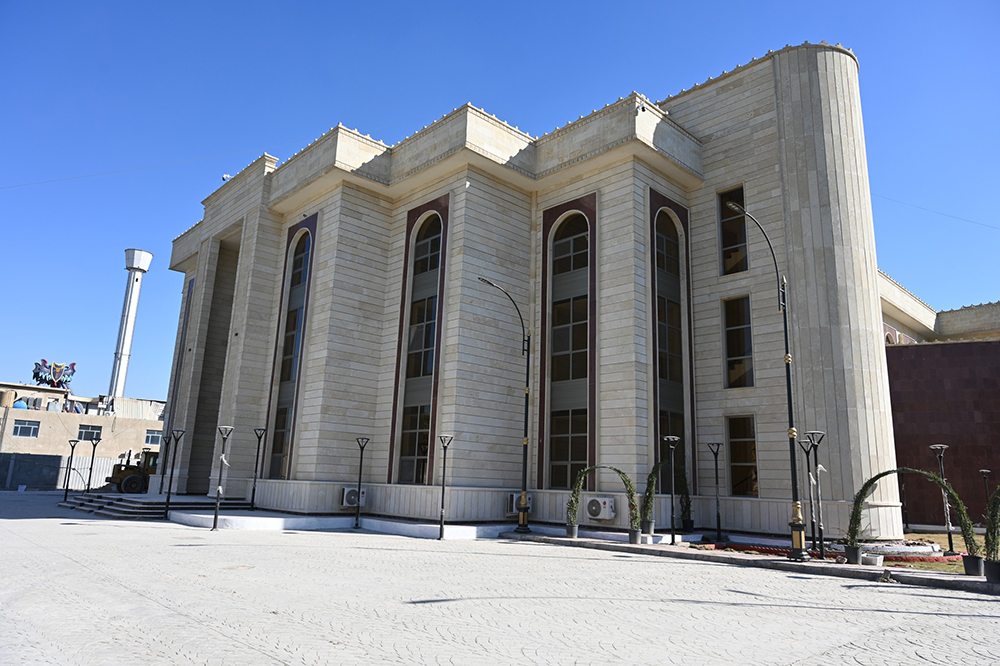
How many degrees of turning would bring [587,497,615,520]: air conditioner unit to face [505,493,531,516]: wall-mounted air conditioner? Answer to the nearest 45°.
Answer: approximately 90° to its right

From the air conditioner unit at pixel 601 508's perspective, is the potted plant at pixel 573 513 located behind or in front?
in front

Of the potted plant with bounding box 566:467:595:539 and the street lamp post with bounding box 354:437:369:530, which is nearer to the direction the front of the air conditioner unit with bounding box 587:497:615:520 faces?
the potted plant

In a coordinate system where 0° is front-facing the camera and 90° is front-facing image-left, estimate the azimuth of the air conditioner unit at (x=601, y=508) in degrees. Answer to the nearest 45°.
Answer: approximately 45°

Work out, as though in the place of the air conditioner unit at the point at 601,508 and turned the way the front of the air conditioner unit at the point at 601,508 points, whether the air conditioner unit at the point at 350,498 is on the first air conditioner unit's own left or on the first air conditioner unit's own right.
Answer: on the first air conditioner unit's own right

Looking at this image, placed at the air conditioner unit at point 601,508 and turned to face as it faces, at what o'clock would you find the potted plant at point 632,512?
The potted plant is roughly at 10 o'clock from the air conditioner unit.
